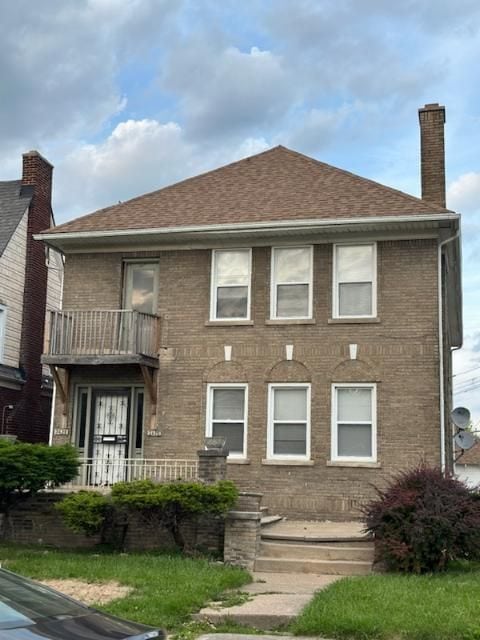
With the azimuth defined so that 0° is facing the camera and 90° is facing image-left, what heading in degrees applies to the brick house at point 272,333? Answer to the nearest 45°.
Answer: approximately 0°

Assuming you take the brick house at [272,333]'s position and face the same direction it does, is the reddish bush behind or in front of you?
in front

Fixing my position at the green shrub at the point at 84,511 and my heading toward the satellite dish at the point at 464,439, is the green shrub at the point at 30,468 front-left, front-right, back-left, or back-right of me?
back-left

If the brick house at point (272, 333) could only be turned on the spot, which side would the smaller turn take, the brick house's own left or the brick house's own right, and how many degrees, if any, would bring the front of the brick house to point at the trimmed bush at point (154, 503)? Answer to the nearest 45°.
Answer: approximately 45° to the brick house's own right

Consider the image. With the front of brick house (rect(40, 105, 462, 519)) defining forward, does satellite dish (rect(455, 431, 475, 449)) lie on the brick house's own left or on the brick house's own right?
on the brick house's own left

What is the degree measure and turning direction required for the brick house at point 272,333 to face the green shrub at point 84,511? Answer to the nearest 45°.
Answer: approximately 45° to its right

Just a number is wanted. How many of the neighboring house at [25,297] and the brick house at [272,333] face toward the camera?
2

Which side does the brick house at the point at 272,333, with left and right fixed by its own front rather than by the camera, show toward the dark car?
front

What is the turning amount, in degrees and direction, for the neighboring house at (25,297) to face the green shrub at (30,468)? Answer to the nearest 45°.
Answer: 0° — it already faces it

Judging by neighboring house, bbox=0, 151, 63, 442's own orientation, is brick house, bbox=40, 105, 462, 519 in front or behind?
in front
